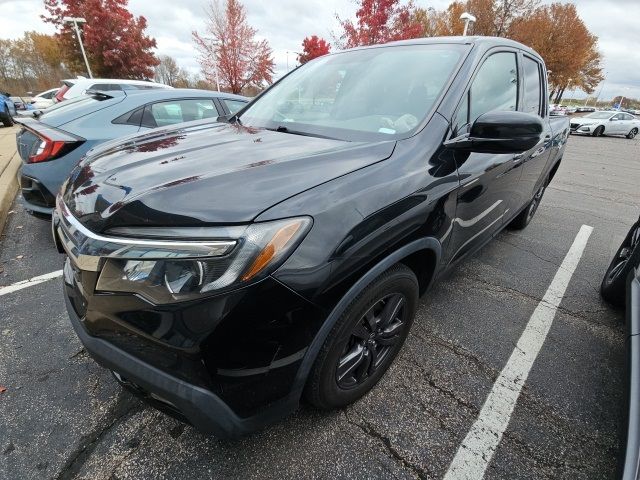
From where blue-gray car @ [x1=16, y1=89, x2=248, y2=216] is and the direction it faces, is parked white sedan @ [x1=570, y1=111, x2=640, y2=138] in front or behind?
in front

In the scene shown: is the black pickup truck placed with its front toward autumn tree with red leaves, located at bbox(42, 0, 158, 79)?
no

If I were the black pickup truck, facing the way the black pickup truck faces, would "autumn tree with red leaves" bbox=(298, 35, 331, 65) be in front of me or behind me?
behind

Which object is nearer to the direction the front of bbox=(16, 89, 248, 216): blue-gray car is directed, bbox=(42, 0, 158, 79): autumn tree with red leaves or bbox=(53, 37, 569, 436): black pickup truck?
the autumn tree with red leaves

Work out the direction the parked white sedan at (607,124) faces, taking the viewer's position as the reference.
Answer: facing the viewer and to the left of the viewer

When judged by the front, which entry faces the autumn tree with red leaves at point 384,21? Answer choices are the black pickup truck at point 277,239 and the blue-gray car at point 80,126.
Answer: the blue-gray car

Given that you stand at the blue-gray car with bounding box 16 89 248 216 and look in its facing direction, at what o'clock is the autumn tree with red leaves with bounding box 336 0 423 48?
The autumn tree with red leaves is roughly at 12 o'clock from the blue-gray car.

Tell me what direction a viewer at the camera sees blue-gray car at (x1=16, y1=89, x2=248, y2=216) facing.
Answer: facing away from the viewer and to the right of the viewer

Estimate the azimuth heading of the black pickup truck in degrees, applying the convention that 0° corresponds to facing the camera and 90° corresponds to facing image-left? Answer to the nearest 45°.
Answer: approximately 45°

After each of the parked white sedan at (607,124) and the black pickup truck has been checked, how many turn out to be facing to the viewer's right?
0

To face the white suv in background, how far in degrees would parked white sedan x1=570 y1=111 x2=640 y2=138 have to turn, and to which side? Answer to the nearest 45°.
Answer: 0° — it already faces it

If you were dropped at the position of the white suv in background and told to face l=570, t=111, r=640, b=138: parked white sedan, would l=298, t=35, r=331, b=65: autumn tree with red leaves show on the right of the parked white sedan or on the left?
left

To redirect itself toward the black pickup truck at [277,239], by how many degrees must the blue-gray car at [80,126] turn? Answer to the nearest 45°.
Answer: approximately 135° to its right

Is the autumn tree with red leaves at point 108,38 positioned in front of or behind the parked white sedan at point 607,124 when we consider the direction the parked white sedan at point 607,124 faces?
in front

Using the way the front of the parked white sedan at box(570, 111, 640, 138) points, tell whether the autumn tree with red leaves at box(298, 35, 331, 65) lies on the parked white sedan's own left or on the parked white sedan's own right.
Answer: on the parked white sedan's own right

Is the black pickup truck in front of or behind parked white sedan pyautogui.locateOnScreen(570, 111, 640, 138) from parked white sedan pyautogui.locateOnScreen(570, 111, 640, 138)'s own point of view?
in front

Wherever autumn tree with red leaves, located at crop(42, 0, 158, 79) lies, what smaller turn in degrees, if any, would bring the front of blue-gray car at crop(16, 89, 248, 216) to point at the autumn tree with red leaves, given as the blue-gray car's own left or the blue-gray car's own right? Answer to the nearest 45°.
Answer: approximately 45° to the blue-gray car's own left
